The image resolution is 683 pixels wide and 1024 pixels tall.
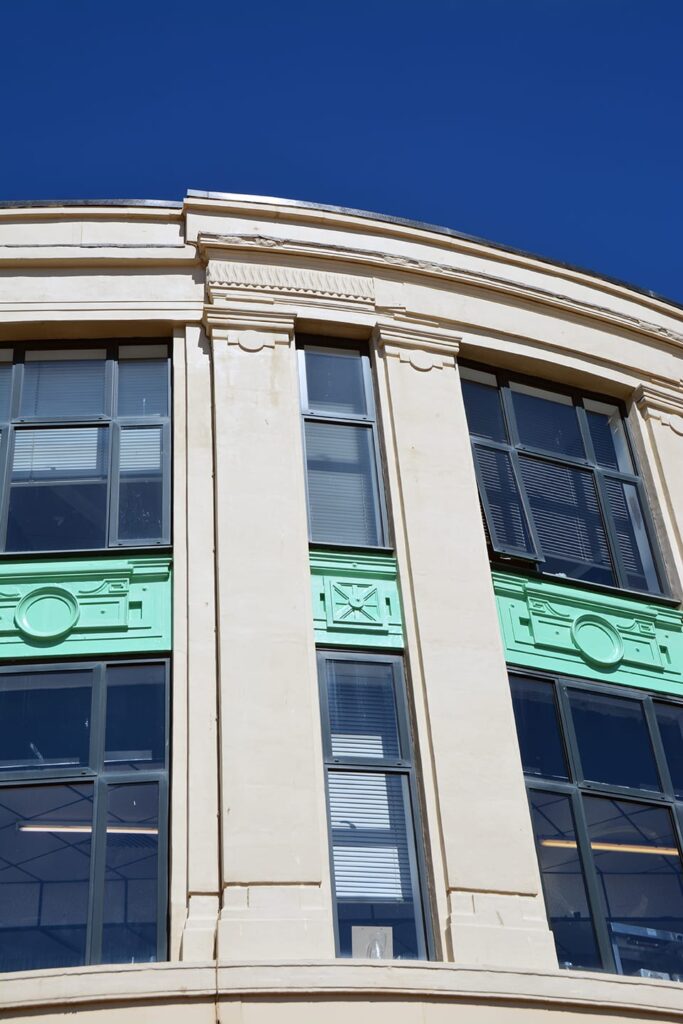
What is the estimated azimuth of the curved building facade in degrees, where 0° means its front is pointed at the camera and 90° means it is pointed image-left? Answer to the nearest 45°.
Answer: approximately 0°
